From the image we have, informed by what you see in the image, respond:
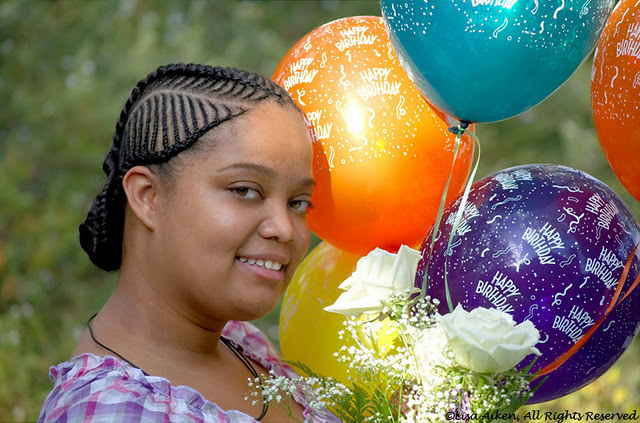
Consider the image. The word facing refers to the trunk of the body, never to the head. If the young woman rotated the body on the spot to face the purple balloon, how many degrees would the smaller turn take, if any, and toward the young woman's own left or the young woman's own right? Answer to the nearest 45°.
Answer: approximately 45° to the young woman's own left

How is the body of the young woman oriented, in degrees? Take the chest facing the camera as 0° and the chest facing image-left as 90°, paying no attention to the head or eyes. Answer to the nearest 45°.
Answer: approximately 315°

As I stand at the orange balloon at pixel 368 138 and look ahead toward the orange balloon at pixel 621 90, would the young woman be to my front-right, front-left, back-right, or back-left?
back-right
